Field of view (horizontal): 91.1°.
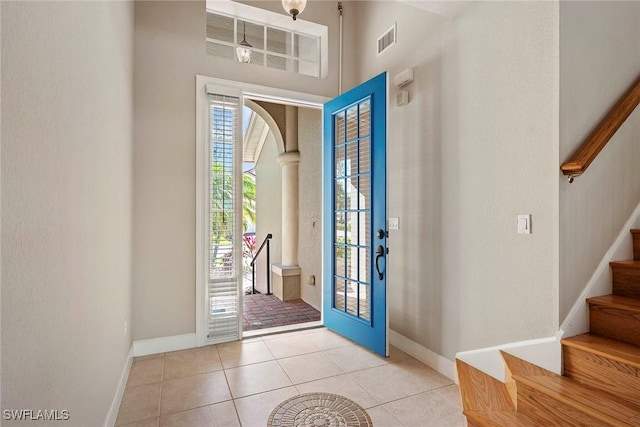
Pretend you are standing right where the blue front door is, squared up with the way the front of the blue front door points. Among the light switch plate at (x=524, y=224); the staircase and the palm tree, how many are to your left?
2

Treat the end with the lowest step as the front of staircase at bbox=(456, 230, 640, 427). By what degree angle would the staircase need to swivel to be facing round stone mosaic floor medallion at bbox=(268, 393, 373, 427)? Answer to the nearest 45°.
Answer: approximately 45° to its right

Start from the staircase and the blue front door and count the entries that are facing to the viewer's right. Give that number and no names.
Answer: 0

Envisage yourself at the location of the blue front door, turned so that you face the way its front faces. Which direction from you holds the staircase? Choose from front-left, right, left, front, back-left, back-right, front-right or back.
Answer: left

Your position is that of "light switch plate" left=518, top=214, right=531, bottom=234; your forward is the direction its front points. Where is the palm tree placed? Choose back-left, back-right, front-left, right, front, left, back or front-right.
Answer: right

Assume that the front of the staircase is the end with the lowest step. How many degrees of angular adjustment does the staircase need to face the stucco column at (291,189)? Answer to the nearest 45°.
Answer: approximately 90° to its right

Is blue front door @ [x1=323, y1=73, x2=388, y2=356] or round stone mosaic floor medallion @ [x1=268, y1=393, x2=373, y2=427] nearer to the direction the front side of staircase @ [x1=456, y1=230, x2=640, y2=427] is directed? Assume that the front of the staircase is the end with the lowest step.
the round stone mosaic floor medallion
